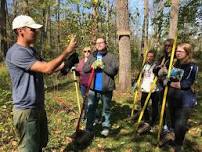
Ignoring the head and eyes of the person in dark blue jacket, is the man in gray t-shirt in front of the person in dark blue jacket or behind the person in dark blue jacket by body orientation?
in front

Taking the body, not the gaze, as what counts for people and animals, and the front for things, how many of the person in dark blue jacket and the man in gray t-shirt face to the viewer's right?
1

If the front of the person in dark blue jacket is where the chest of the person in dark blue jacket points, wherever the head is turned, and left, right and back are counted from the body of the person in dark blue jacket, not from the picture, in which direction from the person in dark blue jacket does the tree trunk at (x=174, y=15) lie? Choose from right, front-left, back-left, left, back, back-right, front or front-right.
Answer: back-right

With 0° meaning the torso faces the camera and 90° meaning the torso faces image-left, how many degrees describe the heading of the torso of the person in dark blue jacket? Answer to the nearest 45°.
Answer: approximately 45°

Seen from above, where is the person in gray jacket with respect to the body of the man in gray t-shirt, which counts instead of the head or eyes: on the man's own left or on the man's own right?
on the man's own left

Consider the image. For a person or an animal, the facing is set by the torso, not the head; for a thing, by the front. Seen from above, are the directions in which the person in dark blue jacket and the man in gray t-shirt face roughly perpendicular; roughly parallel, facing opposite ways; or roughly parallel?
roughly parallel, facing opposite ways

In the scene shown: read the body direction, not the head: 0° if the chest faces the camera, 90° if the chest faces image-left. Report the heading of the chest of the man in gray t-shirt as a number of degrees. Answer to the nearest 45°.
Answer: approximately 270°

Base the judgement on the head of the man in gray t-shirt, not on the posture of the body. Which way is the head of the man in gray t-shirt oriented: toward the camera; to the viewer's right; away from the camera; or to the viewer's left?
to the viewer's right
